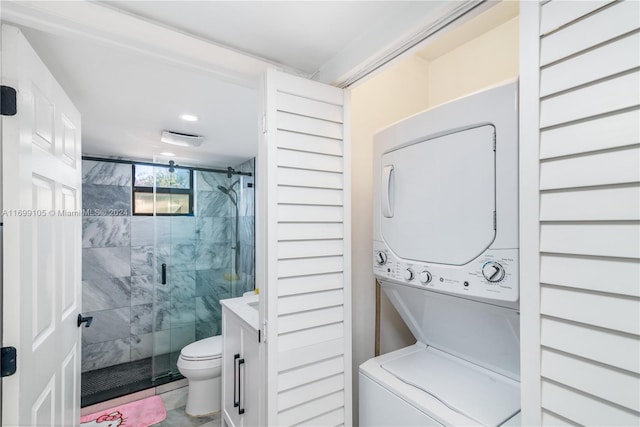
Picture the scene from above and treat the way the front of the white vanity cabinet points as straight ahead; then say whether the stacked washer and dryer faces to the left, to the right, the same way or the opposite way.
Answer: the same way

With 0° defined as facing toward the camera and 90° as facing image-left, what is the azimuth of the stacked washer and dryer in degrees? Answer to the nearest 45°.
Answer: approximately 45°

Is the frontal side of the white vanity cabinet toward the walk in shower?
no

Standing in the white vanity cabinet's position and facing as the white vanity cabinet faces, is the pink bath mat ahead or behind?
ahead

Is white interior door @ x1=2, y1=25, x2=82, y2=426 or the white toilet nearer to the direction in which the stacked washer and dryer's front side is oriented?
the white interior door

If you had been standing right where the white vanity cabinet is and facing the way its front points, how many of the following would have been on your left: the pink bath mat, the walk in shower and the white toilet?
0

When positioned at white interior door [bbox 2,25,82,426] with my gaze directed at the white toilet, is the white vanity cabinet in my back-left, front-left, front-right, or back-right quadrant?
front-right

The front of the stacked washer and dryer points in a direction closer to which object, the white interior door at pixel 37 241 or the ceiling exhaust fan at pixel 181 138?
the white interior door

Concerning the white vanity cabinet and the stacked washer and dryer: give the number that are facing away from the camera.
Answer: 0

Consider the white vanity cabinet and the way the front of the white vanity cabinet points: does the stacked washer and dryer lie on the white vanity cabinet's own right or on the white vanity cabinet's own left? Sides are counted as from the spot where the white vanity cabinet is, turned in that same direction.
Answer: on the white vanity cabinet's own left
